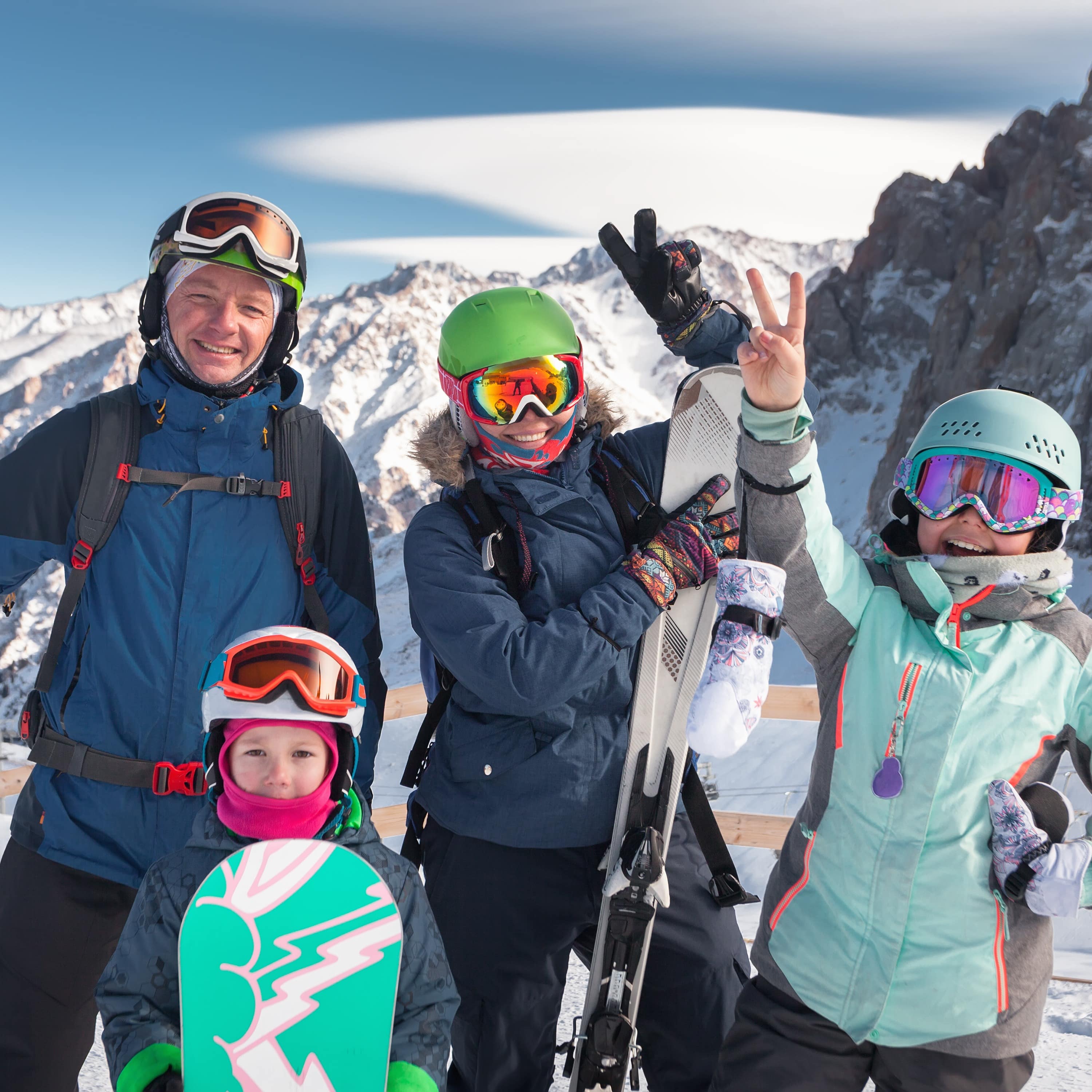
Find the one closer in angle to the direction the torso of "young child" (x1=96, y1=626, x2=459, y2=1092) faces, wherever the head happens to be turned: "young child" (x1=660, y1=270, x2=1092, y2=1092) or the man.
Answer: the young child

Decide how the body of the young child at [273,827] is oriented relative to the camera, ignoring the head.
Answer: toward the camera

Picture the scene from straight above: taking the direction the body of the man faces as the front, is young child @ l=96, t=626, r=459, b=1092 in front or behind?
in front

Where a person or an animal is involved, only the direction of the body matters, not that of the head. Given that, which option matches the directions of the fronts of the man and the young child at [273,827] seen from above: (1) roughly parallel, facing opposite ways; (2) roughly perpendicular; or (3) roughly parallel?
roughly parallel

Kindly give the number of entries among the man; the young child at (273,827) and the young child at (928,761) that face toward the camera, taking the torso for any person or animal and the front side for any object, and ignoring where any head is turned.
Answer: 3

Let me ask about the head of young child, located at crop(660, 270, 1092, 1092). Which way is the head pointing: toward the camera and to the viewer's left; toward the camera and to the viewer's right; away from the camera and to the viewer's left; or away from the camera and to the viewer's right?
toward the camera and to the viewer's left

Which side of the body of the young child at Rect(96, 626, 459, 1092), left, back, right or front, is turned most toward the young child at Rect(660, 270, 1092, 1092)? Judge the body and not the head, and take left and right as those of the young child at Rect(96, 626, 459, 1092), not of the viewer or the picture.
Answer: left

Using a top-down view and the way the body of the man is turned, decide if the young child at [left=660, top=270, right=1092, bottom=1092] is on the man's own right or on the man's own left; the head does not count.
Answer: on the man's own left

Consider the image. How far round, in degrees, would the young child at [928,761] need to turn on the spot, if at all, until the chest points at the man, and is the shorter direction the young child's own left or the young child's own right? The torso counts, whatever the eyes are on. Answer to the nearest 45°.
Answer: approximately 90° to the young child's own right

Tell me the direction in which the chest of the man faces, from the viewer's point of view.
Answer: toward the camera

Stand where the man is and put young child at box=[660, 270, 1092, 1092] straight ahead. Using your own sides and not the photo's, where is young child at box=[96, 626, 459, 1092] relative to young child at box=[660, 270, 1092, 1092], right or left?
right
